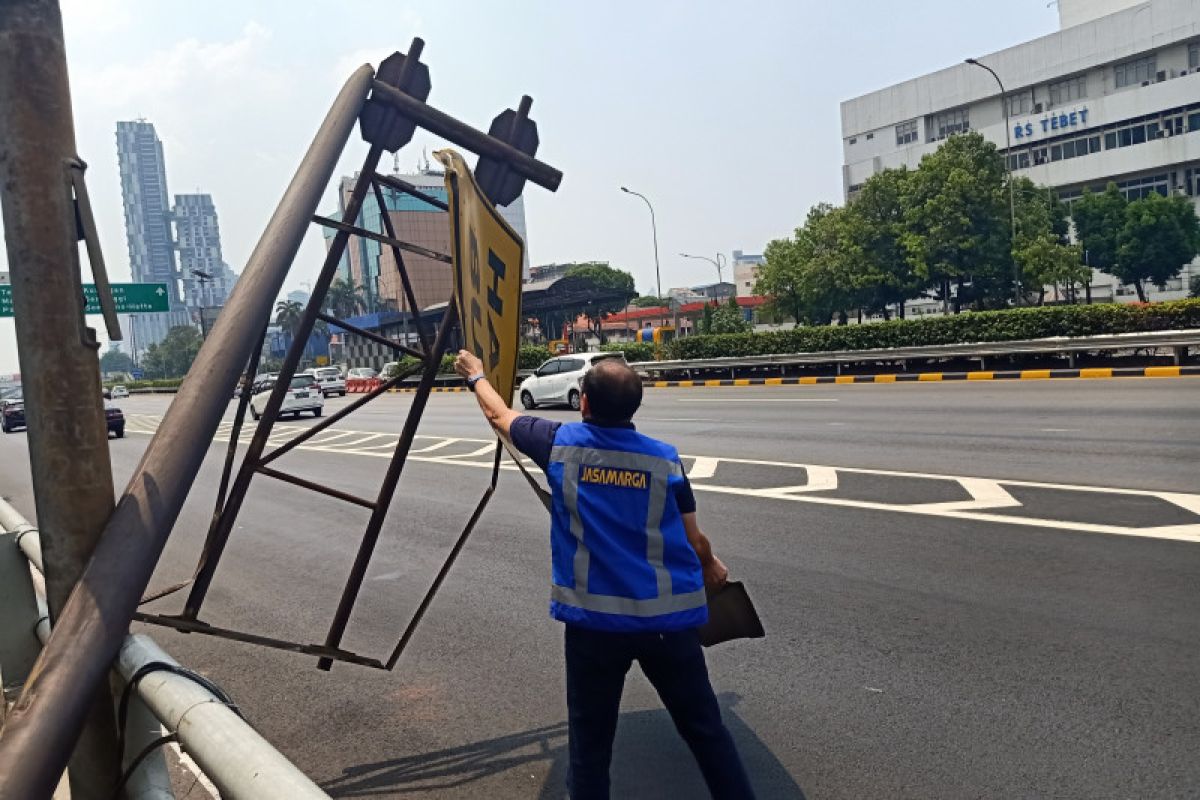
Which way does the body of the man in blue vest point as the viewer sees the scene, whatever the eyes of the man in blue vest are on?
away from the camera

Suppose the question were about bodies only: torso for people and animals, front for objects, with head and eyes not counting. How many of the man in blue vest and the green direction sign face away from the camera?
1

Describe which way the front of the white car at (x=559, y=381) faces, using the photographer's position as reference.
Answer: facing away from the viewer and to the left of the viewer

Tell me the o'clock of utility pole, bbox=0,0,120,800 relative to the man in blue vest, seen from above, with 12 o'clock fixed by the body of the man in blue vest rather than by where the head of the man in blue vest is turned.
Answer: The utility pole is roughly at 8 o'clock from the man in blue vest.

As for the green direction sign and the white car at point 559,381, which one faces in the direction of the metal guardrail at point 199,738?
the green direction sign

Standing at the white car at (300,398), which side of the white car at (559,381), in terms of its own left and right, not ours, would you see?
front

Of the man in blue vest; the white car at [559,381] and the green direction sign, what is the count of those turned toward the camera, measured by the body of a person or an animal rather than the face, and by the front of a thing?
1

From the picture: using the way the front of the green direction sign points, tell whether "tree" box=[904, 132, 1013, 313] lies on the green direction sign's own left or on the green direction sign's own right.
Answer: on the green direction sign's own left

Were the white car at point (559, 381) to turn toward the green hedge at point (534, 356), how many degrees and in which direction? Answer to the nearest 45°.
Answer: approximately 45° to its right

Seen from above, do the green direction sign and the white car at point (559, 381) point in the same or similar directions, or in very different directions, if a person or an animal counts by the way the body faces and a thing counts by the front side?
very different directions

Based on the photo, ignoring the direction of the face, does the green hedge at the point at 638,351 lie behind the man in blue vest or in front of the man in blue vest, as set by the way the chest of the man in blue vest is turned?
in front

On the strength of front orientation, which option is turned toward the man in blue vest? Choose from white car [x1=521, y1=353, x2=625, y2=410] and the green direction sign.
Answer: the green direction sign

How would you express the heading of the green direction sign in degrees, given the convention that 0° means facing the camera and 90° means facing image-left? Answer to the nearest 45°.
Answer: approximately 0°

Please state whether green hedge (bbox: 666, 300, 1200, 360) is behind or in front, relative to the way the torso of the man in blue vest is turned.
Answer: in front

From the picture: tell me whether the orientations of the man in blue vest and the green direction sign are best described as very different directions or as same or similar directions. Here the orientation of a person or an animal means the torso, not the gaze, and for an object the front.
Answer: very different directions

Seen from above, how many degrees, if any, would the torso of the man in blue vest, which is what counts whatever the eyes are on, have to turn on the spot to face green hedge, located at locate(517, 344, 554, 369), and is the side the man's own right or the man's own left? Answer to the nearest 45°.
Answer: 0° — they already face it
